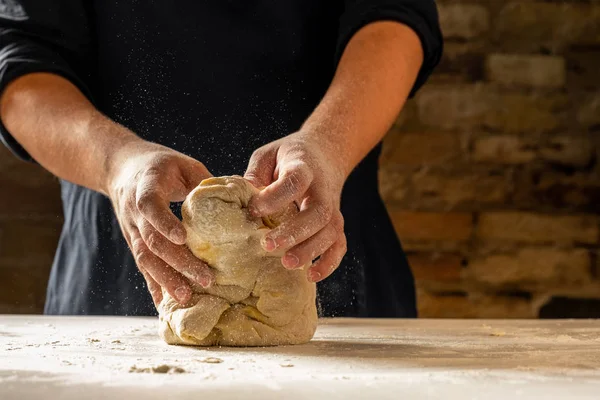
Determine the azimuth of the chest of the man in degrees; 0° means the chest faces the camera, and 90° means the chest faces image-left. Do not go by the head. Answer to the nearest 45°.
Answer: approximately 0°

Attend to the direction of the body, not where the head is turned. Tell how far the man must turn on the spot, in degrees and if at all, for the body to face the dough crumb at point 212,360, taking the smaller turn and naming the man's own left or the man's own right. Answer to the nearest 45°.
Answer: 0° — they already face it
